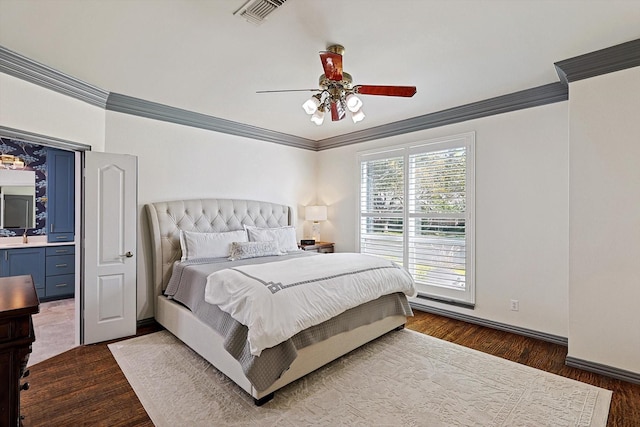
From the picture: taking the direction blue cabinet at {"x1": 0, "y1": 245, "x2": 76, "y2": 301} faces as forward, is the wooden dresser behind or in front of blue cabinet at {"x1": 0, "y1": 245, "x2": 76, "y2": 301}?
in front

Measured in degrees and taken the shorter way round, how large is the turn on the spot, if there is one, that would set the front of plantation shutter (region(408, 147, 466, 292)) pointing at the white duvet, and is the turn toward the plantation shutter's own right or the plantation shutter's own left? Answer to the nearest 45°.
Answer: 0° — it already faces it

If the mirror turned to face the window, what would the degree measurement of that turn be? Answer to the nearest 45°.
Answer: approximately 45° to its left

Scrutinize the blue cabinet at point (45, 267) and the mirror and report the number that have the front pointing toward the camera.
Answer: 2

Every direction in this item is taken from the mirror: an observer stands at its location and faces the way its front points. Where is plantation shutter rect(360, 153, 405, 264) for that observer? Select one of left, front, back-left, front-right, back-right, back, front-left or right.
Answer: front-left

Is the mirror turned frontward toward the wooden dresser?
yes

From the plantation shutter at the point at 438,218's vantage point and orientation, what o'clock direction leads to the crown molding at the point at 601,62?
The crown molding is roughly at 9 o'clock from the plantation shutter.

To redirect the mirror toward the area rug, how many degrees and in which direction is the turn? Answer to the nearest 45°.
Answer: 0° — it already faces it

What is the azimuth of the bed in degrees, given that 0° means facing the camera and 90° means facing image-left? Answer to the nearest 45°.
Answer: approximately 315°

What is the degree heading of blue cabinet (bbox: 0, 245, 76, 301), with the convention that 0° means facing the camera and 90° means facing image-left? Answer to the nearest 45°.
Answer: approximately 0°
